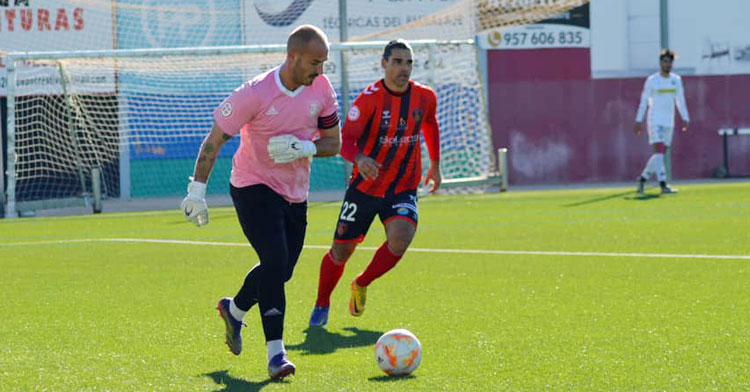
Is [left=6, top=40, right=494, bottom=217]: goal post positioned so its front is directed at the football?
yes

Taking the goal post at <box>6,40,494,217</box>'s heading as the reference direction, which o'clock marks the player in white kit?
The player in white kit is roughly at 10 o'clock from the goal post.

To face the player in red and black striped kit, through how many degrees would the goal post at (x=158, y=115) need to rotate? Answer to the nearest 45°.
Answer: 0° — it already faces them

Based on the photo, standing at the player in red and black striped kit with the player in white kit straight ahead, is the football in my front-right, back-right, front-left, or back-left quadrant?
back-right

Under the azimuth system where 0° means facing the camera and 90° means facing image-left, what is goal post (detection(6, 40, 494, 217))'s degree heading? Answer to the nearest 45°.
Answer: approximately 0°

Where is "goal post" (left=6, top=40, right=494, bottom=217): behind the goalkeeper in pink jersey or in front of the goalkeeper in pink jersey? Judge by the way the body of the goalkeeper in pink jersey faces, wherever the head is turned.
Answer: behind
